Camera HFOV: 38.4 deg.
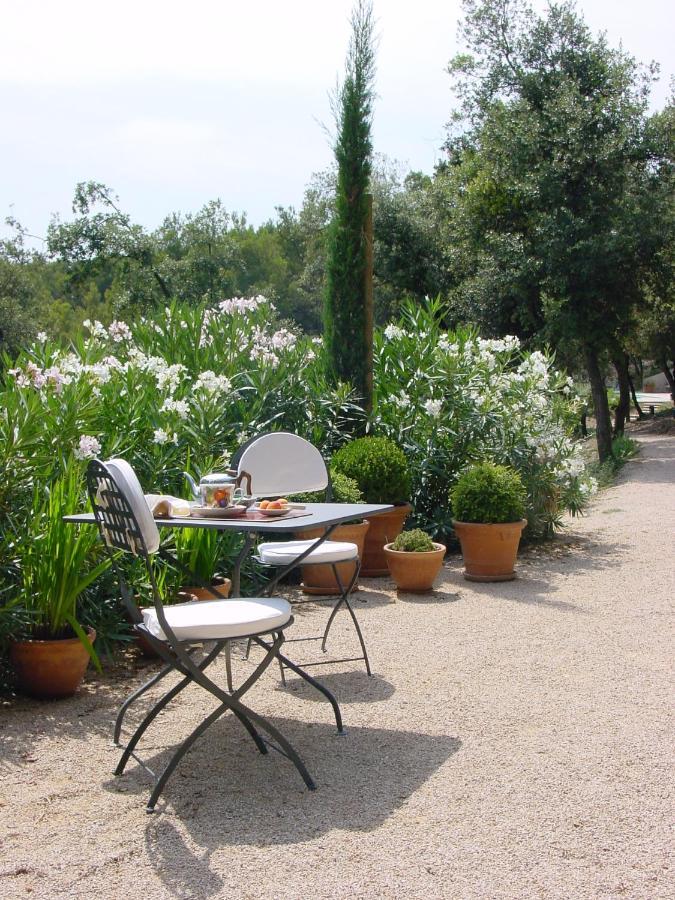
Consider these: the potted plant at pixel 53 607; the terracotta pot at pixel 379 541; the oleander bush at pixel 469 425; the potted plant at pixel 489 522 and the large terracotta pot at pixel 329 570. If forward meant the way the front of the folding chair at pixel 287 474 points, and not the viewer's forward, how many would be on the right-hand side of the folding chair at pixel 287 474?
1

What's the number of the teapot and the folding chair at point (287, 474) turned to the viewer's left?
1

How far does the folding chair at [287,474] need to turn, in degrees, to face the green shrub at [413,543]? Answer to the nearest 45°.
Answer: approximately 90° to its left

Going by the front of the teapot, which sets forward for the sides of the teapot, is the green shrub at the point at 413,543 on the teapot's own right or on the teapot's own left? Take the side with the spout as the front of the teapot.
on the teapot's own right

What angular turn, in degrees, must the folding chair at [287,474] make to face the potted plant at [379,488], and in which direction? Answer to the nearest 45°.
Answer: approximately 135° to its left

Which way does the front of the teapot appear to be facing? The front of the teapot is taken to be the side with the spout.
to the viewer's left

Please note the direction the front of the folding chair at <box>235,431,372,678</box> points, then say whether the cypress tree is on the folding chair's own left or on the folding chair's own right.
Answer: on the folding chair's own left

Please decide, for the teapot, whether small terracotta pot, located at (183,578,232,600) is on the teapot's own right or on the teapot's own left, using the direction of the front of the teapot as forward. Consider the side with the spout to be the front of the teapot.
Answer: on the teapot's own right

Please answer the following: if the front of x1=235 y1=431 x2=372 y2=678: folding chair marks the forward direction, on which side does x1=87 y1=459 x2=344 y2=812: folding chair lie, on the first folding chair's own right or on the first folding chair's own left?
on the first folding chair's own right

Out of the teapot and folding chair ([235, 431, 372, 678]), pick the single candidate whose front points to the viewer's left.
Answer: the teapot
